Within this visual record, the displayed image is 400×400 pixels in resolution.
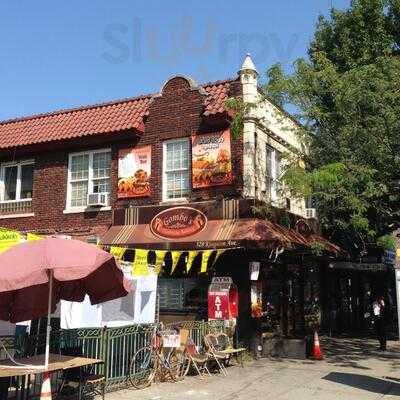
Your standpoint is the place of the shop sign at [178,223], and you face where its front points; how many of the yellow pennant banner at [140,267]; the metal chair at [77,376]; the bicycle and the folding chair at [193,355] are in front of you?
4

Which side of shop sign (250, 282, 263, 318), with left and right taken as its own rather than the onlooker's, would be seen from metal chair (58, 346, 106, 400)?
front

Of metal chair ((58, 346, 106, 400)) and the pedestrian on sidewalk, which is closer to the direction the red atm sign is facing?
the metal chair

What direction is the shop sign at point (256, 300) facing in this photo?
toward the camera

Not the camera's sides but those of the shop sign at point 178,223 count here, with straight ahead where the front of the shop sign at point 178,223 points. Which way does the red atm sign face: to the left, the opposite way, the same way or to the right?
the same way

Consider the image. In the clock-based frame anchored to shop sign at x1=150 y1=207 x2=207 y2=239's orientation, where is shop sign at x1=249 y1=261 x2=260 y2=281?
shop sign at x1=249 y1=261 x2=260 y2=281 is roughly at 10 o'clock from shop sign at x1=150 y1=207 x2=207 y2=239.

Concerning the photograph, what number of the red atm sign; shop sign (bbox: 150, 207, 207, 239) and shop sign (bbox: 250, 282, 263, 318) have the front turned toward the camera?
3

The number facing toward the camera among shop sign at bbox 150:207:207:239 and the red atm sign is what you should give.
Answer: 2

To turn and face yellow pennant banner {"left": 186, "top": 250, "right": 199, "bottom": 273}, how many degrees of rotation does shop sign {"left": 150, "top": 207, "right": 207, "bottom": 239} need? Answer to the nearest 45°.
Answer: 0° — it already faces it

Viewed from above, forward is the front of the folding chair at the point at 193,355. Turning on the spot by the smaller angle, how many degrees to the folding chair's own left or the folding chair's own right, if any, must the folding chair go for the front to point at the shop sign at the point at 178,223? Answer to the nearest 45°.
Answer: approximately 135° to the folding chair's own left

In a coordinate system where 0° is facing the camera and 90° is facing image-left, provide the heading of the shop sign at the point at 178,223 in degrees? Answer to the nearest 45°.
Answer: approximately 0°

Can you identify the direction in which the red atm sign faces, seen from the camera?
facing the viewer

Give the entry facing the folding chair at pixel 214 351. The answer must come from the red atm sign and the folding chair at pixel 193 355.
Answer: the red atm sign
